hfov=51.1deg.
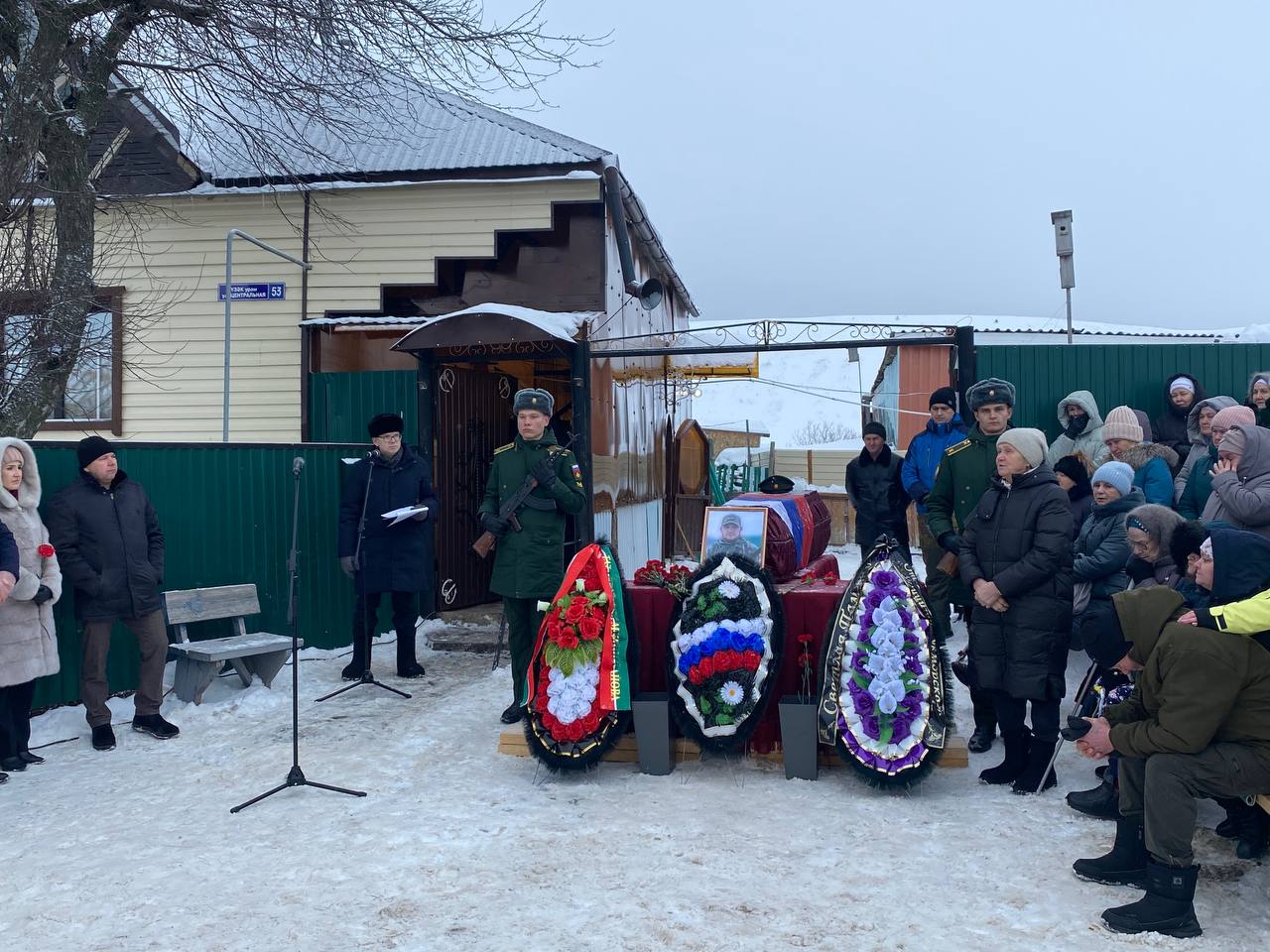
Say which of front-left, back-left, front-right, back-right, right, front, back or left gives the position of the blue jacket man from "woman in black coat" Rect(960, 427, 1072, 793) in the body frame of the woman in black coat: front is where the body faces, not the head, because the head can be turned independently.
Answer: back-right

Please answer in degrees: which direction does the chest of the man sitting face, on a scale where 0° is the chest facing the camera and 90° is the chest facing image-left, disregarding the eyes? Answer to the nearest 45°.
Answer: approximately 90°

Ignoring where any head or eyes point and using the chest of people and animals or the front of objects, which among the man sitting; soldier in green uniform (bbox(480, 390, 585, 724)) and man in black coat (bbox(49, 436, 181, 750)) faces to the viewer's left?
the man sitting

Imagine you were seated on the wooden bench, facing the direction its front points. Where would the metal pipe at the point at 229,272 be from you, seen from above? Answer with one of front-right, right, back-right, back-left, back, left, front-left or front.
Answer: back-left

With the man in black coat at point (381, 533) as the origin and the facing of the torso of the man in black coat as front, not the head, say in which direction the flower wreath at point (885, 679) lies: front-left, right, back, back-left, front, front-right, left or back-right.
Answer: front-left

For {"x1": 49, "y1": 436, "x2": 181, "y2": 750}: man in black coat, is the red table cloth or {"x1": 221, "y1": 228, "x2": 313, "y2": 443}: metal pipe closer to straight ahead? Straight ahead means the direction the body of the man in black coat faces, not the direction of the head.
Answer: the red table cloth

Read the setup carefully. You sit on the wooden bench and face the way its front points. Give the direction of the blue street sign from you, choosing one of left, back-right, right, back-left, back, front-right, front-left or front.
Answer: back-left

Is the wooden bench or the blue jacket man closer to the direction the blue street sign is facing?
the wooden bench

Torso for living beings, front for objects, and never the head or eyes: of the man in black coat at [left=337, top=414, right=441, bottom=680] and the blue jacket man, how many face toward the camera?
2

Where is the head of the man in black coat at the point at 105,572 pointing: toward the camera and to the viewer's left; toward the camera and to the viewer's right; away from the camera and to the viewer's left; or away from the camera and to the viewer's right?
toward the camera and to the viewer's right

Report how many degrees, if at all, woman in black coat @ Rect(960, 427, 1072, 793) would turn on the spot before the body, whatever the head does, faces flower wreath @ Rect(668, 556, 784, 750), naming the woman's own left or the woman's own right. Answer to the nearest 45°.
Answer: approximately 45° to the woman's own right
